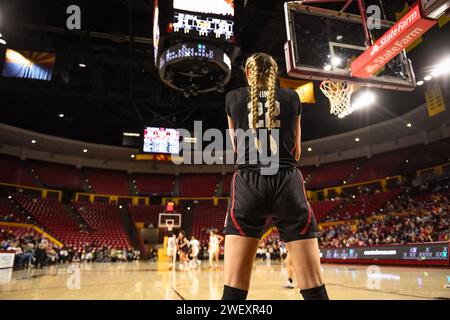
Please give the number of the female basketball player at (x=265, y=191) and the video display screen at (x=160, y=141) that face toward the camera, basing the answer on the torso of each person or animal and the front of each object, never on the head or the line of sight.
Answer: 1

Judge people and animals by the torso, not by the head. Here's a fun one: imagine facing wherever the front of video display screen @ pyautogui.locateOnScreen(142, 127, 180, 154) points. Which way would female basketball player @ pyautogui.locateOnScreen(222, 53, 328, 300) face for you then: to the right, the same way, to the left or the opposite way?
the opposite way

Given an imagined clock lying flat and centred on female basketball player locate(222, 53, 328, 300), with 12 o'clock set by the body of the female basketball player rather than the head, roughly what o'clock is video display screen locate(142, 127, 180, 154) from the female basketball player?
The video display screen is roughly at 11 o'clock from the female basketball player.

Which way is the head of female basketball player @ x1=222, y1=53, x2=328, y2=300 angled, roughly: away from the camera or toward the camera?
away from the camera

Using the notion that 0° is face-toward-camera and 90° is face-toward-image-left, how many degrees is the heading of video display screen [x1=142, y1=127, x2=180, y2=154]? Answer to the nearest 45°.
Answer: approximately 0°

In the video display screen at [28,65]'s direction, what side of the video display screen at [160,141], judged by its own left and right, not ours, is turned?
right

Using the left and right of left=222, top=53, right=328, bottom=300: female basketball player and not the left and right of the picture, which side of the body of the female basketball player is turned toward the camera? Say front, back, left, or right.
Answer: back

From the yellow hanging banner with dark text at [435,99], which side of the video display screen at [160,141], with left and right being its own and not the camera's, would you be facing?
left

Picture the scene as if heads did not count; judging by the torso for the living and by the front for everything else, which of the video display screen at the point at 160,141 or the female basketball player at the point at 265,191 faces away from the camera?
the female basketball player
